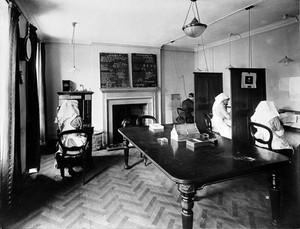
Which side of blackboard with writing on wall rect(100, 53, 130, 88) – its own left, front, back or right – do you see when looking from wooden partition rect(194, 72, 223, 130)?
left

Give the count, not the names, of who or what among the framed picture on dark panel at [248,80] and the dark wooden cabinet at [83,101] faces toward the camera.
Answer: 2

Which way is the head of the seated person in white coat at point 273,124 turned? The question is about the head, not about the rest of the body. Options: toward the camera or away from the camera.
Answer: away from the camera

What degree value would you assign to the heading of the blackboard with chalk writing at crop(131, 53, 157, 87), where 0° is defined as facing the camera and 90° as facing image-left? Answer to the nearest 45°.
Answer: approximately 0°

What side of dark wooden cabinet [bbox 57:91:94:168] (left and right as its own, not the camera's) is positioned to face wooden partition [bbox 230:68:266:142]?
left

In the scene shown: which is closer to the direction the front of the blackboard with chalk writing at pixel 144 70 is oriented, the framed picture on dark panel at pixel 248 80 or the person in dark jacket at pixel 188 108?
the framed picture on dark panel
